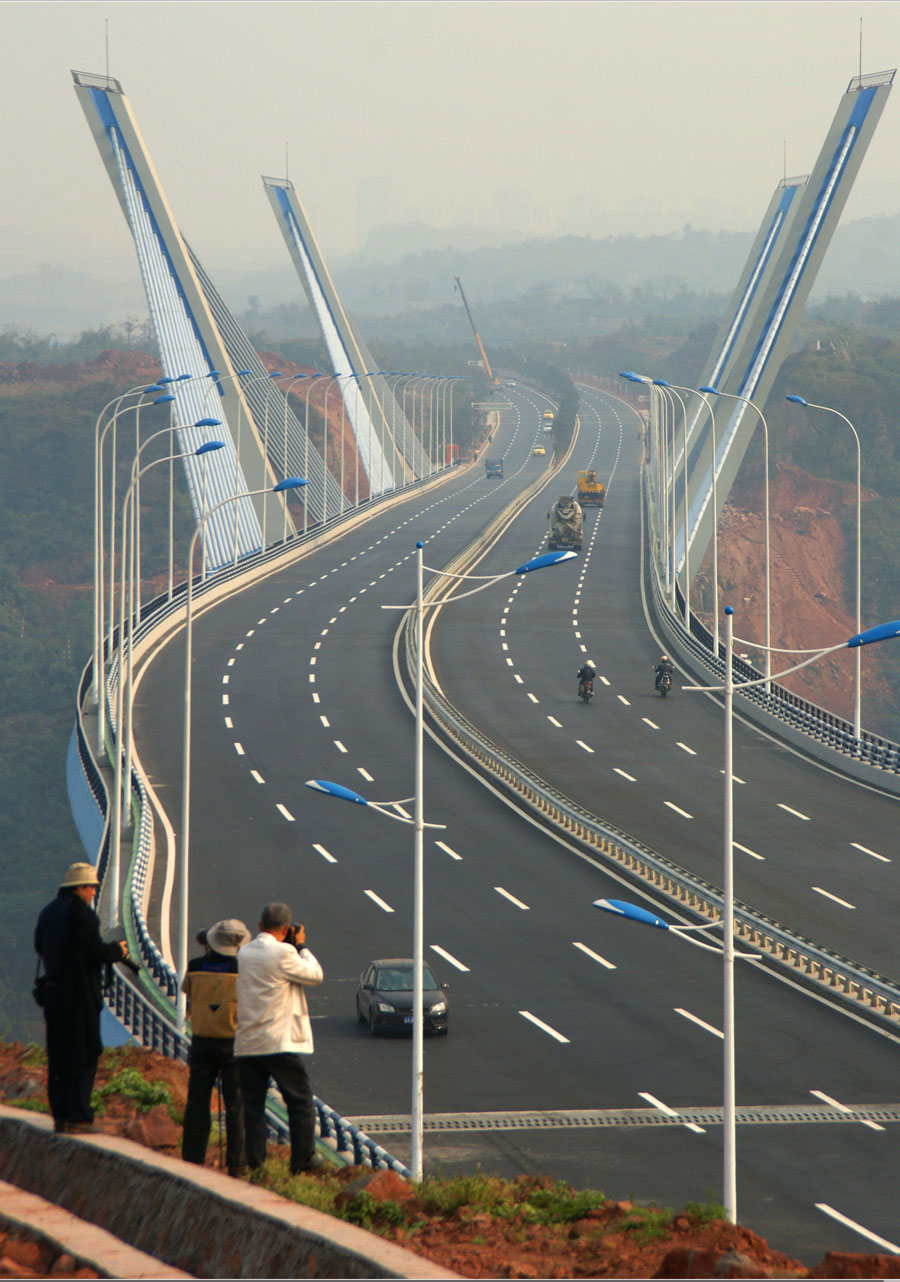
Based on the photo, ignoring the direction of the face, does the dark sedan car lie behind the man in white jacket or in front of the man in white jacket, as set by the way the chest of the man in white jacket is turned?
in front

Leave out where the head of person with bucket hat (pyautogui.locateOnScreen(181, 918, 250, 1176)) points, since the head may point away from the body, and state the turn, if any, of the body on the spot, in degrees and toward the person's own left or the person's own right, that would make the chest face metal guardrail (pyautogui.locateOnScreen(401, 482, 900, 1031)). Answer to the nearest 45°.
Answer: approximately 45° to the person's own right

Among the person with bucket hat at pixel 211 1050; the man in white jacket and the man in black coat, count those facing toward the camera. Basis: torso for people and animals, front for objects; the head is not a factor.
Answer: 0

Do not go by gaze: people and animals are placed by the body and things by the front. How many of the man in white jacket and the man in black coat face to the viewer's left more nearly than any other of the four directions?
0

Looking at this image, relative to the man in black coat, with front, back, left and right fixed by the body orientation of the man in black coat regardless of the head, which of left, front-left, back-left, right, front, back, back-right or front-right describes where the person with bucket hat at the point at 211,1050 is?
front-right

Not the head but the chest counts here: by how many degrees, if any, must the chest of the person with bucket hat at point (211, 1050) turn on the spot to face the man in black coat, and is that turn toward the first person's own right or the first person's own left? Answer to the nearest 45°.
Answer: approximately 90° to the first person's own left

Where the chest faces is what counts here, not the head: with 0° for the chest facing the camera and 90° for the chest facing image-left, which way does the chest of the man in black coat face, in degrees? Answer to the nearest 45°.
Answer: approximately 225°

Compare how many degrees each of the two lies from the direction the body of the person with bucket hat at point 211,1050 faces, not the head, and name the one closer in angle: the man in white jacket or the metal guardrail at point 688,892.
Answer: the metal guardrail

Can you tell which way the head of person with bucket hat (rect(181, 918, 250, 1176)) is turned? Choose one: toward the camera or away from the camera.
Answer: away from the camera

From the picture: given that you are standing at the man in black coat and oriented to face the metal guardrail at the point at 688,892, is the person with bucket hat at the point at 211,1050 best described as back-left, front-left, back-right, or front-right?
front-right

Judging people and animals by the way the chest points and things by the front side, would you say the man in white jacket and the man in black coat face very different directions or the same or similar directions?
same or similar directions

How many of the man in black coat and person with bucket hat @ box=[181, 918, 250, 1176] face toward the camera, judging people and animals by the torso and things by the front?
0

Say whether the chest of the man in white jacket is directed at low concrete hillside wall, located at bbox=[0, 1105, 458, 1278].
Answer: no

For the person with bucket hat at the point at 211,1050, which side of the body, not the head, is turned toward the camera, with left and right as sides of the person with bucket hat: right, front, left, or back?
back

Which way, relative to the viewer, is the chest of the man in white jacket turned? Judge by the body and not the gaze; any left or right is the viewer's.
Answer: facing away from the viewer and to the right of the viewer

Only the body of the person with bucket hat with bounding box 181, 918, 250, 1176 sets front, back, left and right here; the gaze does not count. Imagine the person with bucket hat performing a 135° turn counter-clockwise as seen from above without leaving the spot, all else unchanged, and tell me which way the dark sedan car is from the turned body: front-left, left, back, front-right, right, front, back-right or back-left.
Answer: back-right
